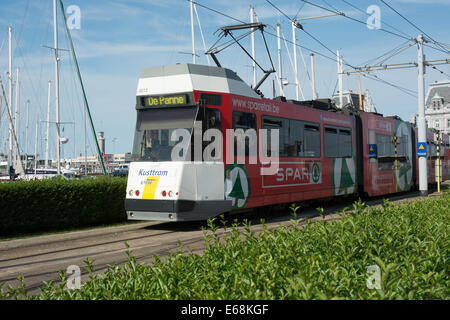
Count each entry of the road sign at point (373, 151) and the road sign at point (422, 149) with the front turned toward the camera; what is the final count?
2

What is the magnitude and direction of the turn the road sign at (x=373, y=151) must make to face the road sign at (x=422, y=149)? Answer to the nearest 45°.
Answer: approximately 135° to its left

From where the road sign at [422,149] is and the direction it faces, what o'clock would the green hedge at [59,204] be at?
The green hedge is roughly at 1 o'clock from the road sign.

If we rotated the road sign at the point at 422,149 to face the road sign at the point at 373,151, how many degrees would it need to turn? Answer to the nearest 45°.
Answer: approximately 45° to its right

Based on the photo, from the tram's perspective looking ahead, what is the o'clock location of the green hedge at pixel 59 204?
The green hedge is roughly at 2 o'clock from the tram.

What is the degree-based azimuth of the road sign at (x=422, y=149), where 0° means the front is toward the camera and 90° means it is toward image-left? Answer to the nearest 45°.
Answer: approximately 0°

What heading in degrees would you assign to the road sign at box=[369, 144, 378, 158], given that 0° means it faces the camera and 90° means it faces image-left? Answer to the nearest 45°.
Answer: approximately 0°

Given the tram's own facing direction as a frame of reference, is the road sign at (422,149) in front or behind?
behind
